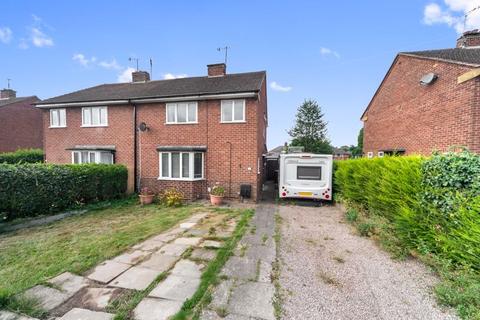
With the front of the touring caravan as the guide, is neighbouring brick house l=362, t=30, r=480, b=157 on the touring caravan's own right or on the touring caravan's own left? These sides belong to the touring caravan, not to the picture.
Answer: on the touring caravan's own right

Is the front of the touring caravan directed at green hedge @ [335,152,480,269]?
no

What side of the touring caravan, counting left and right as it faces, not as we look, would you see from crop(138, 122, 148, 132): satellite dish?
left

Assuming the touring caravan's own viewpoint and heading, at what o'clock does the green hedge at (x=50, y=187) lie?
The green hedge is roughly at 8 o'clock from the touring caravan.

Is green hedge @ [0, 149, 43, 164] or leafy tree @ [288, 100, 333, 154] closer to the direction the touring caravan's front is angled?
the leafy tree

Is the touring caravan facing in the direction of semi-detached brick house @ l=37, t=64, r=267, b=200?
no

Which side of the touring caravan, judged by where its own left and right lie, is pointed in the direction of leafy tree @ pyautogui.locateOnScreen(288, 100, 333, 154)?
front

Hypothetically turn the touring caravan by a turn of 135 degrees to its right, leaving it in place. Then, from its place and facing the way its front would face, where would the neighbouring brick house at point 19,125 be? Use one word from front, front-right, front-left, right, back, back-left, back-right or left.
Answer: back-right

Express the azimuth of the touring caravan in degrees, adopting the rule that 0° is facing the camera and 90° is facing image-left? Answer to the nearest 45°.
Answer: approximately 180°
